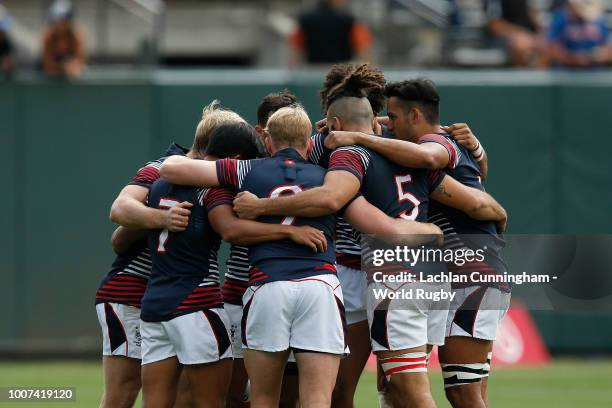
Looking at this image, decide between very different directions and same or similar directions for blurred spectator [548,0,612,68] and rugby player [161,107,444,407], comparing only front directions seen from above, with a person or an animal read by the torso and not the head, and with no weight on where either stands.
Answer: very different directions

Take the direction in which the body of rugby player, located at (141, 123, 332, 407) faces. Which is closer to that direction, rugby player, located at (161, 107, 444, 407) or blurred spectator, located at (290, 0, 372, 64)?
the blurred spectator

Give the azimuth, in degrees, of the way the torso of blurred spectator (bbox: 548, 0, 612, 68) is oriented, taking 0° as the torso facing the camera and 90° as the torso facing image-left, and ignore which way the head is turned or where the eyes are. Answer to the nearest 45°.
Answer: approximately 0°

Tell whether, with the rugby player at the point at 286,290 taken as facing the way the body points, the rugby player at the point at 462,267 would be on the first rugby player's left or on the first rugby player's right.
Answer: on the first rugby player's right

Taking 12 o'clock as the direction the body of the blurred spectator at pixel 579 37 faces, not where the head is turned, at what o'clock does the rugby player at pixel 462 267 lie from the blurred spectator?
The rugby player is roughly at 12 o'clock from the blurred spectator.

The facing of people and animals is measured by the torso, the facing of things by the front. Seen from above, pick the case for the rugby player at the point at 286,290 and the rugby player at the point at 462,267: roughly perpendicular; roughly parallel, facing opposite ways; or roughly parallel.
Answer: roughly perpendicular

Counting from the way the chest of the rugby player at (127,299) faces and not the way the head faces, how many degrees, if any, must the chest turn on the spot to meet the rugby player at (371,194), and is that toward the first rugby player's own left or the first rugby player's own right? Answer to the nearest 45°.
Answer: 0° — they already face them

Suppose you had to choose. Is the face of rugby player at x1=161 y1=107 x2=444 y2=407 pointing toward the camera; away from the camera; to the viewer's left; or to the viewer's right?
away from the camera

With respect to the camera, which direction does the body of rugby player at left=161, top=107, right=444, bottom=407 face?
away from the camera

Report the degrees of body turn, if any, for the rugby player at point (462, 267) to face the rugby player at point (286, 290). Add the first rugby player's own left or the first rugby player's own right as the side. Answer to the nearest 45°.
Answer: approximately 45° to the first rugby player's own left

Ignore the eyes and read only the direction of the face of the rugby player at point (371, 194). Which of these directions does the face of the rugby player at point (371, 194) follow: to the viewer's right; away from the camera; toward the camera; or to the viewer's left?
away from the camera

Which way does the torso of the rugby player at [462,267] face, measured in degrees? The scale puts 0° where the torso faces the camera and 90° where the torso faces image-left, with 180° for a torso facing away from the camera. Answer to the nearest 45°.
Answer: approximately 90°
